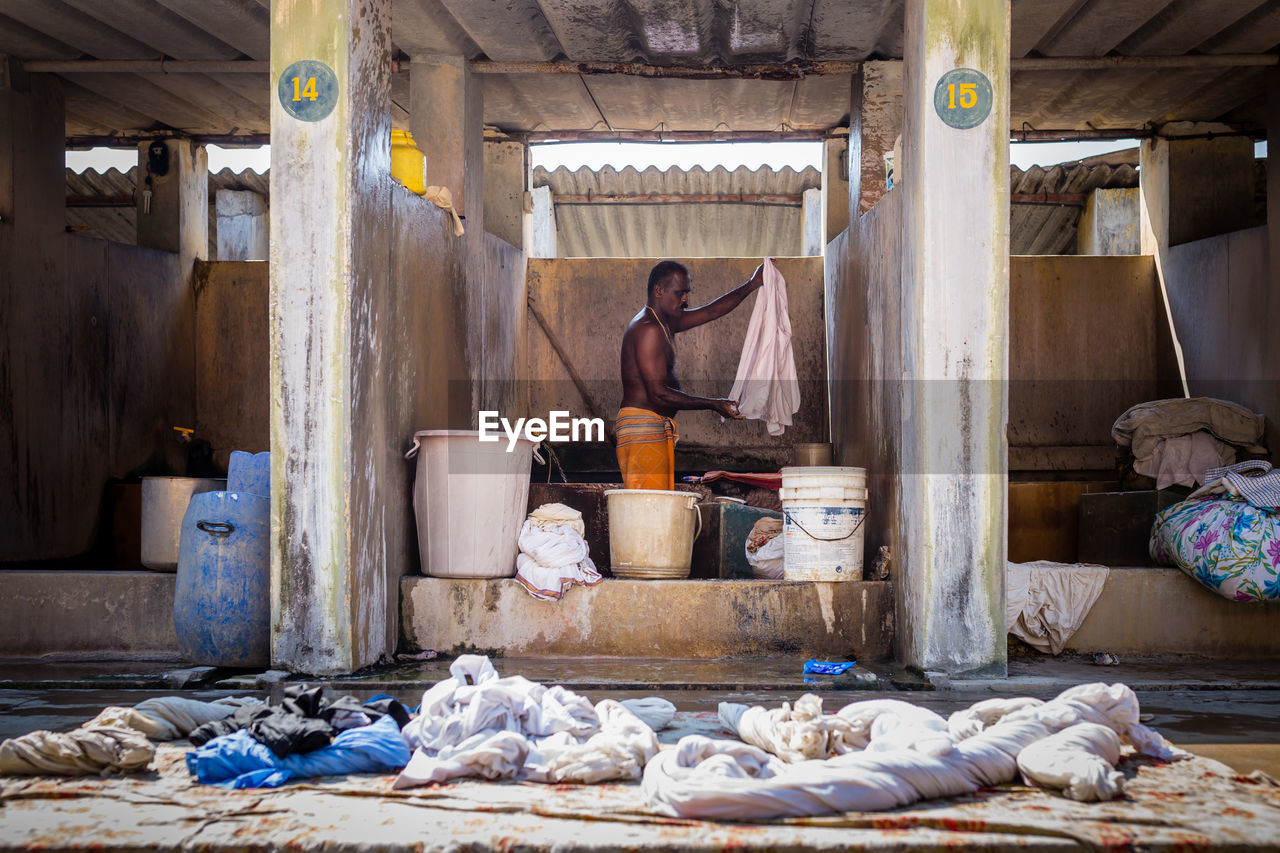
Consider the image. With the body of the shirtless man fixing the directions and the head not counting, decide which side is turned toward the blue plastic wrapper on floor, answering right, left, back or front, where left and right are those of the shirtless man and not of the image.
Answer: right

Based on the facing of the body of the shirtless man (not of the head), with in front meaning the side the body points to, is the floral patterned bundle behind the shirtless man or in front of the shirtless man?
in front

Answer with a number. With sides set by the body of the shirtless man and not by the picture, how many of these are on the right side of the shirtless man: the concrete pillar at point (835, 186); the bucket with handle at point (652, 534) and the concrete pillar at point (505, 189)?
1

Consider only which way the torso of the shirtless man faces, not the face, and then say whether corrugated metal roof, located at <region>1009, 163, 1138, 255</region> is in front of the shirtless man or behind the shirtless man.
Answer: in front

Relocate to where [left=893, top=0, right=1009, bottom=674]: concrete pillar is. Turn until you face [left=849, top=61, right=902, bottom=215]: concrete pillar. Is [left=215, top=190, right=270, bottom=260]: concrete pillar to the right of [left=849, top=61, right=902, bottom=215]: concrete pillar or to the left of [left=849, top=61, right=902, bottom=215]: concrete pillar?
left

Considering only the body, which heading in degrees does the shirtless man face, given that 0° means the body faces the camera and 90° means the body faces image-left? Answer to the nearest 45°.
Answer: approximately 270°

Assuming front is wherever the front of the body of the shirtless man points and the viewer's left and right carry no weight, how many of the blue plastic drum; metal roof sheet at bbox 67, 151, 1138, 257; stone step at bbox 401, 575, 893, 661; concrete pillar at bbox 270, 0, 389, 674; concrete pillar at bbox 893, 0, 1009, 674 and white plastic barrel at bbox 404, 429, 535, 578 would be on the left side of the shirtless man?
1

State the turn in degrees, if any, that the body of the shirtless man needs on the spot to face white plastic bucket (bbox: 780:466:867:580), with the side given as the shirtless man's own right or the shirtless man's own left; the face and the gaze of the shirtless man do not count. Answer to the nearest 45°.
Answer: approximately 45° to the shirtless man's own right

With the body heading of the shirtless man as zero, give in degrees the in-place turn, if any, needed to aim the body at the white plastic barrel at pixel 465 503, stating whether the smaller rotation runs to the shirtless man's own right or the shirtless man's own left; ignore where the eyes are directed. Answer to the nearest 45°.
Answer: approximately 135° to the shirtless man's own right

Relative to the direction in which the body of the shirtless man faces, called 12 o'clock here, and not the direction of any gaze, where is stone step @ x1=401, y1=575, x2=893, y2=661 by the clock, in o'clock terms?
The stone step is roughly at 3 o'clock from the shirtless man.

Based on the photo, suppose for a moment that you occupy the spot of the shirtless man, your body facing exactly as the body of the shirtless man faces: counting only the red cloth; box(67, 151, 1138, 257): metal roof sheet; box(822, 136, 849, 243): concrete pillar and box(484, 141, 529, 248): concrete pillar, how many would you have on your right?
0

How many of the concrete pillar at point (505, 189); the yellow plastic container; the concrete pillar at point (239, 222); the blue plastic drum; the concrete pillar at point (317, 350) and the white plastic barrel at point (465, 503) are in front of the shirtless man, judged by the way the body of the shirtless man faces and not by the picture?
0

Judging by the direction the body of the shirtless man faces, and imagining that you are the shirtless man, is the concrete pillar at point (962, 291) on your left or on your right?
on your right

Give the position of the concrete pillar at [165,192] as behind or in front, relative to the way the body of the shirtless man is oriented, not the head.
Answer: behind

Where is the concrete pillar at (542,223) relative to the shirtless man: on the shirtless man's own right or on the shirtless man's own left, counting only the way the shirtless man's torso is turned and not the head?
on the shirtless man's own left

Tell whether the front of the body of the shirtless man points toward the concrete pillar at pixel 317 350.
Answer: no

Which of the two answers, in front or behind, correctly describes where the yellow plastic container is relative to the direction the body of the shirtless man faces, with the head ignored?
behind

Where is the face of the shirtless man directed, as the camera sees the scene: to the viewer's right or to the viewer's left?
to the viewer's right

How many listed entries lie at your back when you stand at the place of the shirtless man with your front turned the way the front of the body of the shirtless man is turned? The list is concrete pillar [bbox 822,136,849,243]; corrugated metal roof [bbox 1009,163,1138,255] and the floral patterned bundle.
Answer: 0
